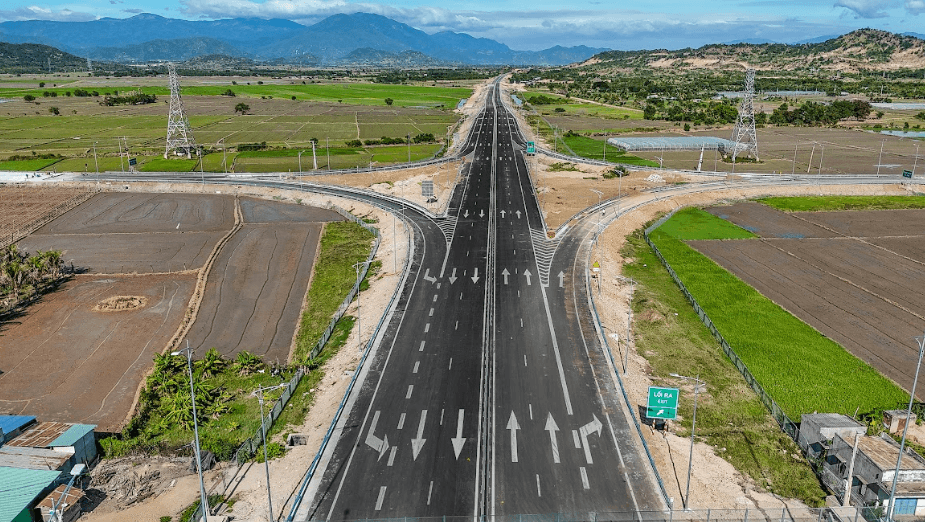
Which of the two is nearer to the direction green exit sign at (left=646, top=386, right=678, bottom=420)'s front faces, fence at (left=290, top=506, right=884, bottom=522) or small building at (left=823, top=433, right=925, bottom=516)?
the fence

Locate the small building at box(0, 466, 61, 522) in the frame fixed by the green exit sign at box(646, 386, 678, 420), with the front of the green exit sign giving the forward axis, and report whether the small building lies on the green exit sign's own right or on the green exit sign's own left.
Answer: on the green exit sign's own right

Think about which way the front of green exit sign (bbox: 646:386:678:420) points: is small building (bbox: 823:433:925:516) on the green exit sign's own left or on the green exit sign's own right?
on the green exit sign's own left

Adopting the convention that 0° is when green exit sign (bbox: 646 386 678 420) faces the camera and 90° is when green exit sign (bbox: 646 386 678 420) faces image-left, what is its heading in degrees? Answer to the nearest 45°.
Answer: approximately 0°

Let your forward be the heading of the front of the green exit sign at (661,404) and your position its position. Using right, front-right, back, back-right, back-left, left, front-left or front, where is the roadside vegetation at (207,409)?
right

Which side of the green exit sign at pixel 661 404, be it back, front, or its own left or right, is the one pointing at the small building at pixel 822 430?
left

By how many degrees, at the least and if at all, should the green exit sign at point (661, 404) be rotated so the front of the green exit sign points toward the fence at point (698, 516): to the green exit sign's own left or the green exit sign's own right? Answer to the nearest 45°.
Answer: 0° — it already faces it

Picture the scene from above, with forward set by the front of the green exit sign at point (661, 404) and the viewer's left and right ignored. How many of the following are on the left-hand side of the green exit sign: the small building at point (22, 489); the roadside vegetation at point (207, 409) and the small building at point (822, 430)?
1

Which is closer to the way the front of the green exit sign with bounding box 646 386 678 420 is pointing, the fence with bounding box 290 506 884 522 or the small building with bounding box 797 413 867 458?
the fence
